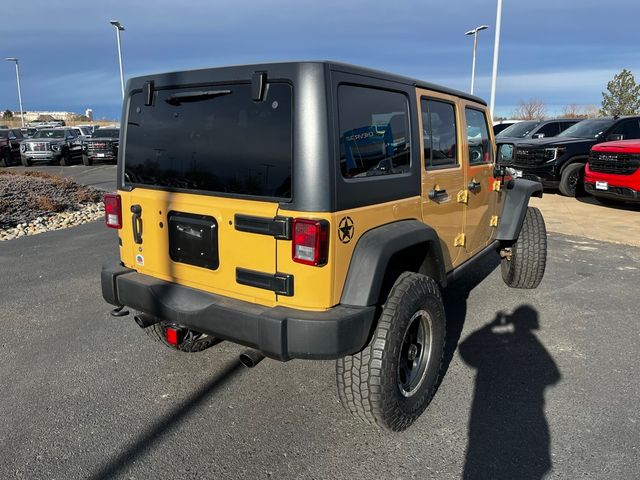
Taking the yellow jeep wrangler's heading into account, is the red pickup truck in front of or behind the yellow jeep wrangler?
in front

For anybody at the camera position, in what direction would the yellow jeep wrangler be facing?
facing away from the viewer and to the right of the viewer

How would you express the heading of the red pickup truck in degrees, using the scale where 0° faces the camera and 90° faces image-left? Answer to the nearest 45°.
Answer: approximately 45°

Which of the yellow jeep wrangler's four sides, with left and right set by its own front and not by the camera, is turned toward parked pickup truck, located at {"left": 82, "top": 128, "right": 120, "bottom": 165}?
left

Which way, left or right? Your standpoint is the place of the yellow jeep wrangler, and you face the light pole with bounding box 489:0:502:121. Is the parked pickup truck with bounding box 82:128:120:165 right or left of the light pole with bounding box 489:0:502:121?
left

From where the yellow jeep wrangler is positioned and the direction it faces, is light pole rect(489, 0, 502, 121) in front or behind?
in front

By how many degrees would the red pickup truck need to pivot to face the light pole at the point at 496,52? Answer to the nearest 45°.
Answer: approximately 135° to its right

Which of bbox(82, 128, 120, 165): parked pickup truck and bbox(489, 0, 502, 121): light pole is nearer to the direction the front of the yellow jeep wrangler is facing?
the light pole

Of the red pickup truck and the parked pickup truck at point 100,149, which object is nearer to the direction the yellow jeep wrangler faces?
the red pickup truck
